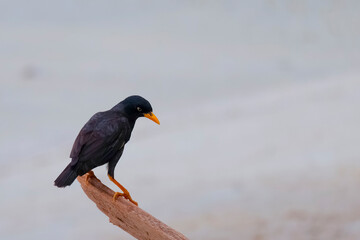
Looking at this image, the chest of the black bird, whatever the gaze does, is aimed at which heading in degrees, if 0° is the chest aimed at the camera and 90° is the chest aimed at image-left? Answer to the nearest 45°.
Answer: approximately 270°
